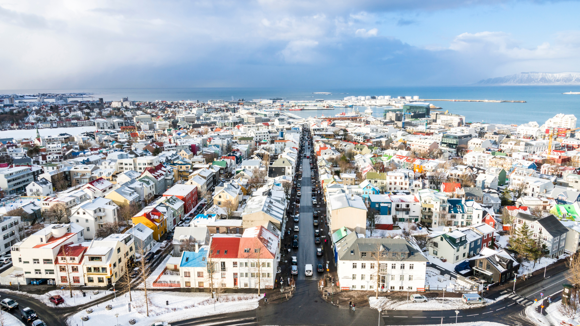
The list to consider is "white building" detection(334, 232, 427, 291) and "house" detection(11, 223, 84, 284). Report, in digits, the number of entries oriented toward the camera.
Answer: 2

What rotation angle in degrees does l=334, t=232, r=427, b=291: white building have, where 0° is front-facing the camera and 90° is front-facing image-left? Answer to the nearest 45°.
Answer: approximately 0°

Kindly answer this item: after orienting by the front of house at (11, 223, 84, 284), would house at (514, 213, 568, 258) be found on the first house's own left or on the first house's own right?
on the first house's own left

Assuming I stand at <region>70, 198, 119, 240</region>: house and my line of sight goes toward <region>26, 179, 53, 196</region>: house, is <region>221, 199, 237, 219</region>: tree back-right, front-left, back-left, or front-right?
back-right

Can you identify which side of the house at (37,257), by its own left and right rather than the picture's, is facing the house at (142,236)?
left

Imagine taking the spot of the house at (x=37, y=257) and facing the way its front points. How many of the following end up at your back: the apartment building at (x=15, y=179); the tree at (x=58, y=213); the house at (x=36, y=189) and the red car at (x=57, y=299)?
3

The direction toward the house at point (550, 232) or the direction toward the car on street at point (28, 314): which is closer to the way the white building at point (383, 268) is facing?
the car on street

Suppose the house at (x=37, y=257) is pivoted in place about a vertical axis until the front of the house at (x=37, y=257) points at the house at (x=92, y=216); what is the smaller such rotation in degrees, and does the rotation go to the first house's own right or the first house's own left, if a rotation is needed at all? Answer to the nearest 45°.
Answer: approximately 135° to the first house's own left

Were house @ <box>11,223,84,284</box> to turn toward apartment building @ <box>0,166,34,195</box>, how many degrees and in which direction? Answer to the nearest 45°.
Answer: approximately 180°

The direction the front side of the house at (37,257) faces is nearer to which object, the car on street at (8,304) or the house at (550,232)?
the car on street

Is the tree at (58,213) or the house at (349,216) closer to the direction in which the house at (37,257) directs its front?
the house

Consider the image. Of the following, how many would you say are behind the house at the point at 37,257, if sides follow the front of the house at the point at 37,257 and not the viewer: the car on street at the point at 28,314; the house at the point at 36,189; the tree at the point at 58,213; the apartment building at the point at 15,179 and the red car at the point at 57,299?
3

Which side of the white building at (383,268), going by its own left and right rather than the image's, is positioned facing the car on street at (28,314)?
right

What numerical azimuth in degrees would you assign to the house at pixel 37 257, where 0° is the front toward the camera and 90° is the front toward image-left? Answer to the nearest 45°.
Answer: approximately 0°
